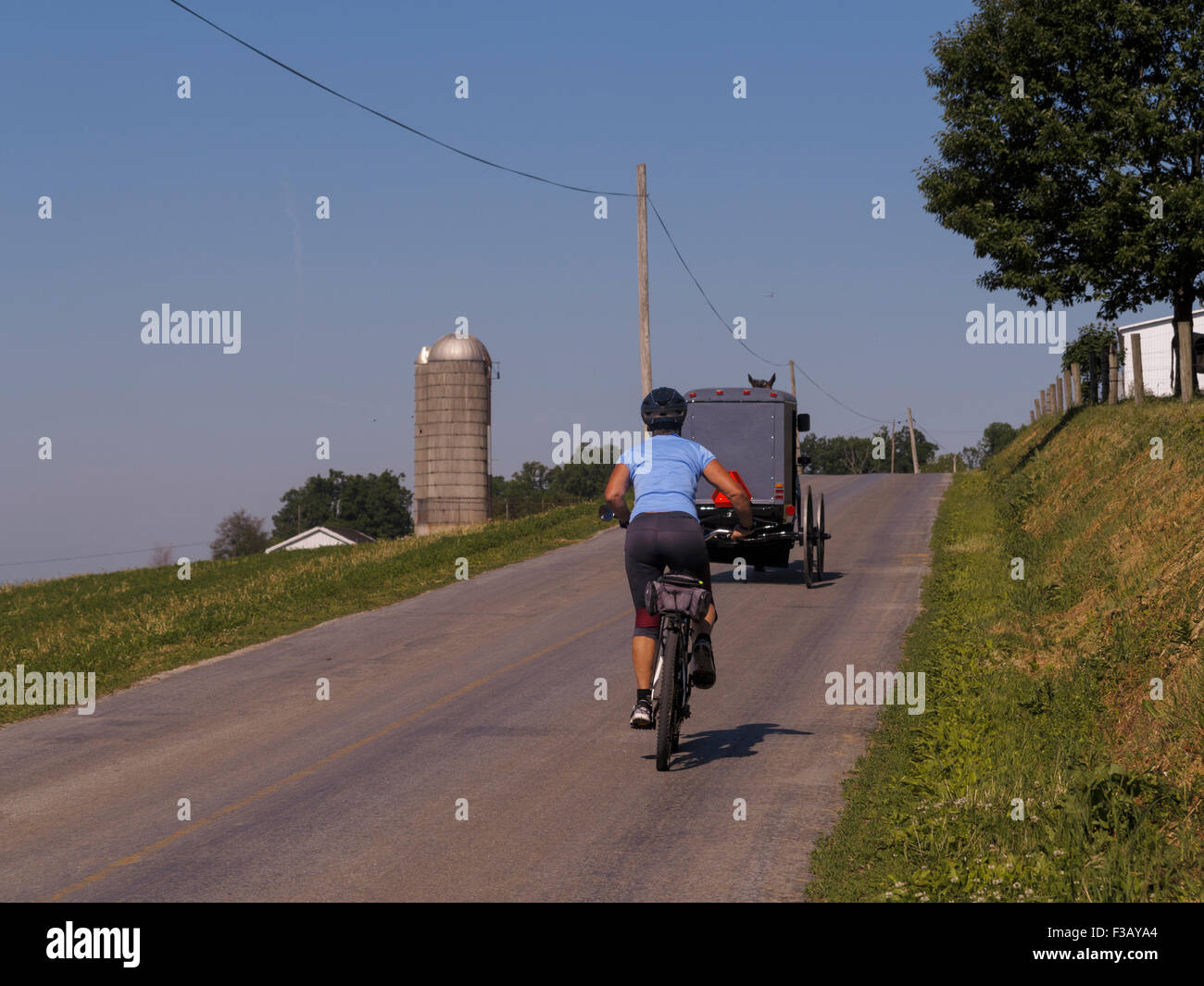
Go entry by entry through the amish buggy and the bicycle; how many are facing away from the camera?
2

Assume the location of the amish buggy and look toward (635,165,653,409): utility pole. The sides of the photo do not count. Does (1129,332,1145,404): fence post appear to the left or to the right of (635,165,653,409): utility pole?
right

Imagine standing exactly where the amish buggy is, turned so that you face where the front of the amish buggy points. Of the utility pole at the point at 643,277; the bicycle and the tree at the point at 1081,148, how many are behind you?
1

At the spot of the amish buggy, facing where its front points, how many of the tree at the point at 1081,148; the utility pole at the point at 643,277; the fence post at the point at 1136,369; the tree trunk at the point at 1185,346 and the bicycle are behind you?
1

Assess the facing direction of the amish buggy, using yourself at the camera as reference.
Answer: facing away from the viewer

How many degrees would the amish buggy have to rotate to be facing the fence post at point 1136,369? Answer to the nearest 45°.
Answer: approximately 45° to its right

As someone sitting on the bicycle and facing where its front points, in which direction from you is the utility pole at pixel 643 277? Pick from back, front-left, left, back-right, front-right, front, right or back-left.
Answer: front

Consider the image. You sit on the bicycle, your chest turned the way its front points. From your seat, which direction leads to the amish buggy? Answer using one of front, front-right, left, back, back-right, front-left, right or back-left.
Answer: front

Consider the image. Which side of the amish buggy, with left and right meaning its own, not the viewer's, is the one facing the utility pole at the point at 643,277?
front

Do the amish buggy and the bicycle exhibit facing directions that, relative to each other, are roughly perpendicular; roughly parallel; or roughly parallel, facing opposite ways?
roughly parallel

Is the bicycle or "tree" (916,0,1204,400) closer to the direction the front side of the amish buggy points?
the tree

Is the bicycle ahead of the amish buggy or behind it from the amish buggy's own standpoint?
behind

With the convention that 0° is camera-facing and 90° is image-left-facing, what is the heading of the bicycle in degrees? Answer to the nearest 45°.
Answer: approximately 180°

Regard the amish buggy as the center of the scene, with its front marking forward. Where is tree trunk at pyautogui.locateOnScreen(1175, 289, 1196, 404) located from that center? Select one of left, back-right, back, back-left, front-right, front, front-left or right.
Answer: front-right
